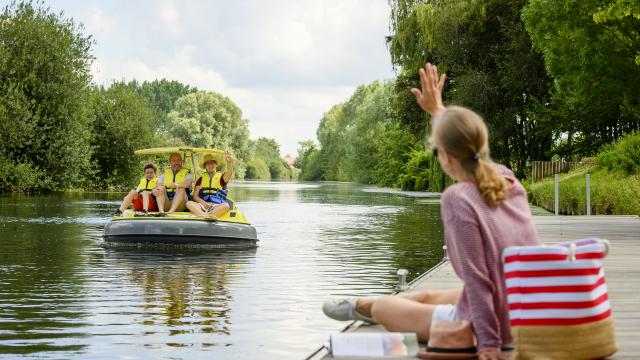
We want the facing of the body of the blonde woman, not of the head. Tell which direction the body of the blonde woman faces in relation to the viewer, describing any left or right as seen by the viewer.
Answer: facing away from the viewer and to the left of the viewer

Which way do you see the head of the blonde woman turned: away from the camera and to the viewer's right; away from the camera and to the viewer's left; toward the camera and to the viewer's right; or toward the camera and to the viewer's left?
away from the camera and to the viewer's left

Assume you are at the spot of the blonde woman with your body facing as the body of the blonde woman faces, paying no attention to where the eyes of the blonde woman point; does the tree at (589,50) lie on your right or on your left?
on your right

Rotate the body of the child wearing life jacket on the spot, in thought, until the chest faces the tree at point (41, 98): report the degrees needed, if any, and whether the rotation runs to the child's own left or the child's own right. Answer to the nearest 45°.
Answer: approximately 180°

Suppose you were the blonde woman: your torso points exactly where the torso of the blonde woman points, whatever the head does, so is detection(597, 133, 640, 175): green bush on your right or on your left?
on your right

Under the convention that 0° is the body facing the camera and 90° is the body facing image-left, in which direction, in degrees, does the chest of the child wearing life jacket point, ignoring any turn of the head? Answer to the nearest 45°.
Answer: approximately 0°

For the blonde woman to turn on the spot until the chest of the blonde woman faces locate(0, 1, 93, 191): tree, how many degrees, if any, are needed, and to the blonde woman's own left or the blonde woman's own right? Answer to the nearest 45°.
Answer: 0° — they already face it
